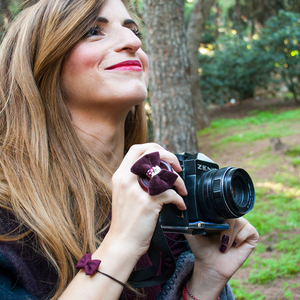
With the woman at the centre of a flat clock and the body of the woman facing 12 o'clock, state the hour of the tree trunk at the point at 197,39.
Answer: The tree trunk is roughly at 8 o'clock from the woman.

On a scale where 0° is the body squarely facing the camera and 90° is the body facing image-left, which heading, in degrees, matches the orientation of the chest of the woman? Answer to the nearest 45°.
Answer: approximately 315°

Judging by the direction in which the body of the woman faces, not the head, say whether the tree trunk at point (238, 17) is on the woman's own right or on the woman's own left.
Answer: on the woman's own left
